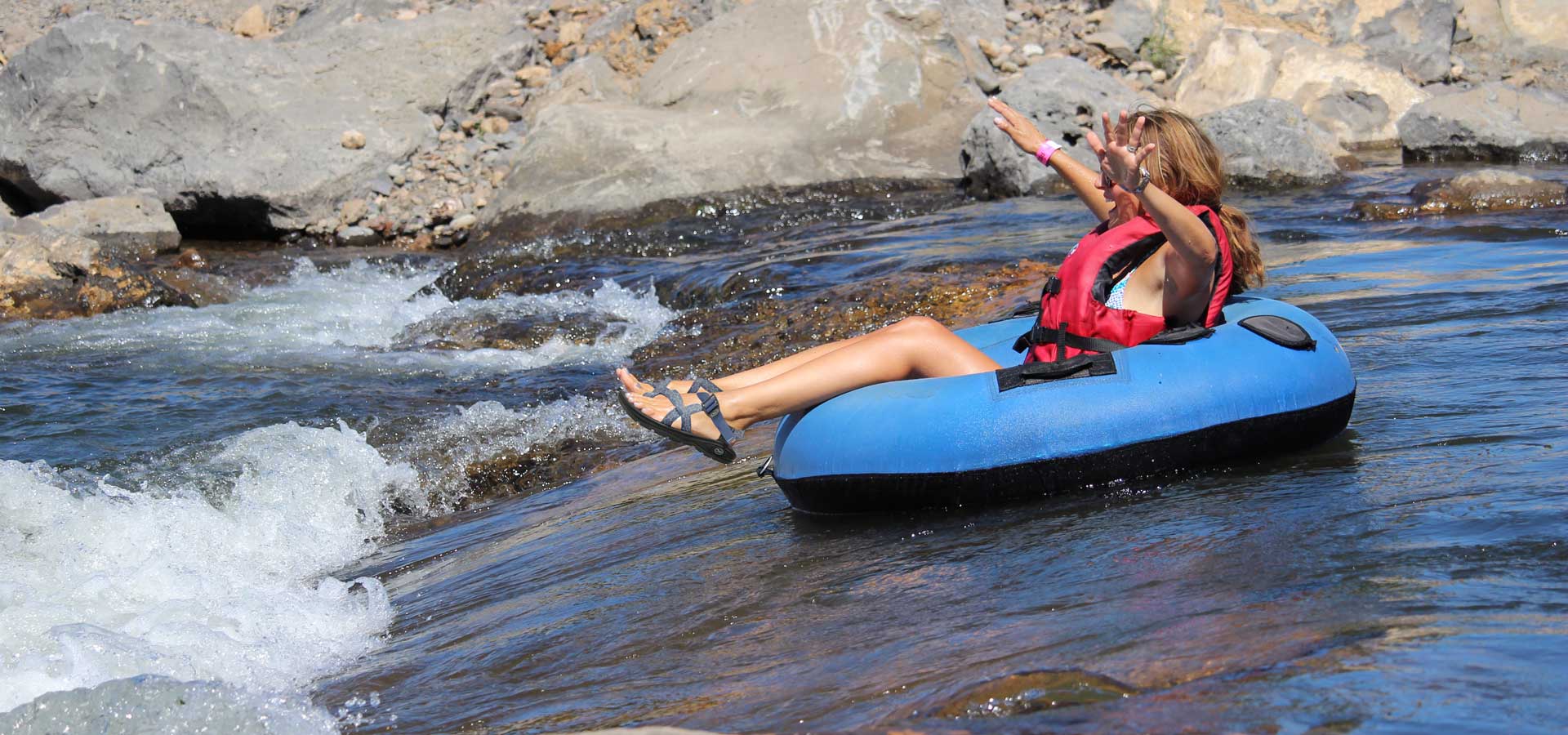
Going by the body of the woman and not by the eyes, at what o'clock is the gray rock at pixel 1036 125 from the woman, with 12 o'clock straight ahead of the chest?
The gray rock is roughly at 3 o'clock from the woman.

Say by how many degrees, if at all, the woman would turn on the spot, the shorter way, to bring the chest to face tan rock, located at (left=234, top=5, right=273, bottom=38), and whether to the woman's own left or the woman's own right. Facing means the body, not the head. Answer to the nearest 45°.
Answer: approximately 45° to the woman's own right

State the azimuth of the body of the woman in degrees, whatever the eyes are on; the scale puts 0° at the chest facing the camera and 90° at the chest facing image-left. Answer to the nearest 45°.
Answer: approximately 90°

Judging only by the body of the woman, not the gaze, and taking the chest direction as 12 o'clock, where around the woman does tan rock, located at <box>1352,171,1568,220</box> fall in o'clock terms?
The tan rock is roughly at 4 o'clock from the woman.

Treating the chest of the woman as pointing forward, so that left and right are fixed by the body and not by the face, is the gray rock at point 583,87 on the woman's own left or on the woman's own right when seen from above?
on the woman's own right

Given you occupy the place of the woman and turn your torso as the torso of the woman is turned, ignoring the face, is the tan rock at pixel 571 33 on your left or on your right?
on your right

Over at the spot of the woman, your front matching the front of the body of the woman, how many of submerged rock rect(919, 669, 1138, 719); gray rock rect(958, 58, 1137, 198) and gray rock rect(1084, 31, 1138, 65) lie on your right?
2

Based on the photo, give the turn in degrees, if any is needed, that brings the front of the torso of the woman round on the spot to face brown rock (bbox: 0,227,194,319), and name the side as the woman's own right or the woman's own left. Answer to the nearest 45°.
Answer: approximately 45° to the woman's own right

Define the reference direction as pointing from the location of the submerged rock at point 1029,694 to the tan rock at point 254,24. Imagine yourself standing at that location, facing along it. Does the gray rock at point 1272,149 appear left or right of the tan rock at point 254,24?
right

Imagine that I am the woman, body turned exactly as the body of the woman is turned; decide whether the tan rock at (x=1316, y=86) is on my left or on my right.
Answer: on my right
